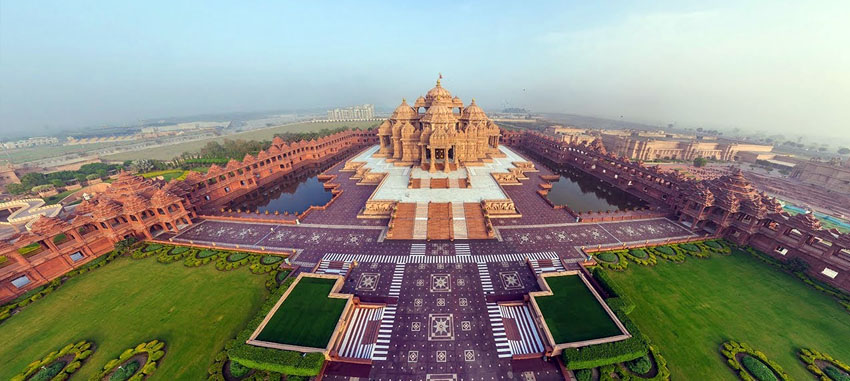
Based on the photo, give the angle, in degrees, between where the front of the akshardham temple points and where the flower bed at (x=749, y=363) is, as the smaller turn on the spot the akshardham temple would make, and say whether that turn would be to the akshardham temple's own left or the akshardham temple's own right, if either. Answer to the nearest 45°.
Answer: approximately 45° to the akshardham temple's own left

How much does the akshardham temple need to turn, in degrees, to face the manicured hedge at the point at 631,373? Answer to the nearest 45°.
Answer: approximately 45° to its left

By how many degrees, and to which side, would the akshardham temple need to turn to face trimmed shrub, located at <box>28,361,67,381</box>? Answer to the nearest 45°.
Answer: approximately 45° to its right

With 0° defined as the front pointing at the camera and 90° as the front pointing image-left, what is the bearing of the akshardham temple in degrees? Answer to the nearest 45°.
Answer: approximately 0°

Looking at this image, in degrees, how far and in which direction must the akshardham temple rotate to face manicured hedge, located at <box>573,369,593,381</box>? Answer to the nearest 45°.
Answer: approximately 45° to its left
